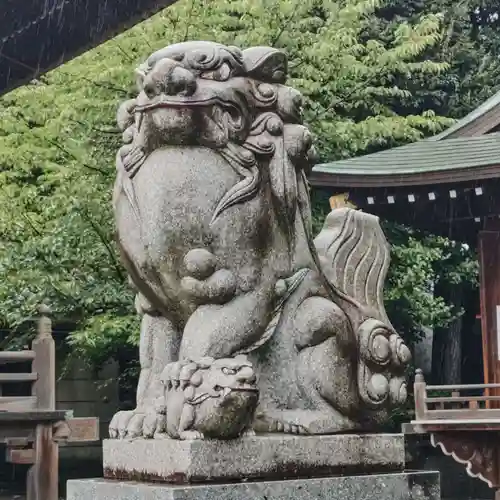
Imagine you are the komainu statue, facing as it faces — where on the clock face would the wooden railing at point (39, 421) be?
The wooden railing is roughly at 4 o'clock from the komainu statue.

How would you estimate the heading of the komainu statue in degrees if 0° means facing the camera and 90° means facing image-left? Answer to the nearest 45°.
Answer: approximately 45°

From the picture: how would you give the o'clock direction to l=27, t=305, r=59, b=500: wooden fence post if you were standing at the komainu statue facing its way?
The wooden fence post is roughly at 4 o'clock from the komainu statue.
